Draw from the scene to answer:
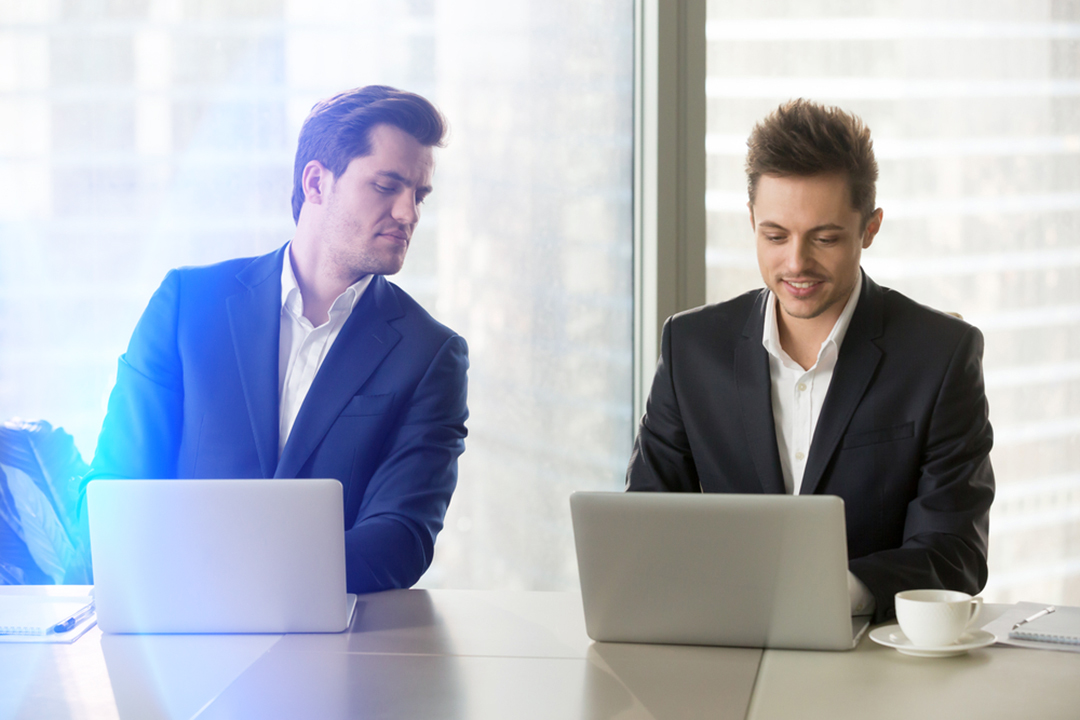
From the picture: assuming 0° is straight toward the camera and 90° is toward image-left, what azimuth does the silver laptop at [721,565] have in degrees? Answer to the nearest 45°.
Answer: approximately 180°

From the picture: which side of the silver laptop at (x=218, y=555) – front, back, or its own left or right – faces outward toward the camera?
back

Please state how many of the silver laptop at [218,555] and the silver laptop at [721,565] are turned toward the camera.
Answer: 0

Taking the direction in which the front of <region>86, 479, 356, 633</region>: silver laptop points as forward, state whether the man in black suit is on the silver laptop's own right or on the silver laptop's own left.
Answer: on the silver laptop's own right

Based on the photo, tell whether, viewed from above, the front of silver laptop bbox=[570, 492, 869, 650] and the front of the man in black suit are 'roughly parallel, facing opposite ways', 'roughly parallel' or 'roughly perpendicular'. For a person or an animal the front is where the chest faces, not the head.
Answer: roughly parallel, facing opposite ways

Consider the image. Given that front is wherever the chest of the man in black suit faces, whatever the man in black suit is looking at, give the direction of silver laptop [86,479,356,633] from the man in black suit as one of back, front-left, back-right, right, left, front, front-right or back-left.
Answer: front-right

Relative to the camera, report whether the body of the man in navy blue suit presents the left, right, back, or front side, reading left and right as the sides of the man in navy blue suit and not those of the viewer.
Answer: front

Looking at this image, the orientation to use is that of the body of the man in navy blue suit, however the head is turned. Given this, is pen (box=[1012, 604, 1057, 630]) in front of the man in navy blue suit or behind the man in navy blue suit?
in front

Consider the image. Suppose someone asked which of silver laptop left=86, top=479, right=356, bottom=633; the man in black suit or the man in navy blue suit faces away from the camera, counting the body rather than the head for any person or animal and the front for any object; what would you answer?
the silver laptop

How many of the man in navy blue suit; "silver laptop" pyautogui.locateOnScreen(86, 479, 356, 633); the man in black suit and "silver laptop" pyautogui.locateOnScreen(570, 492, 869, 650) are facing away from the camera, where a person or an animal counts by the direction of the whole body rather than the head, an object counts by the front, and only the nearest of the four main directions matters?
2

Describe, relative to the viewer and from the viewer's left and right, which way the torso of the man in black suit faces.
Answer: facing the viewer

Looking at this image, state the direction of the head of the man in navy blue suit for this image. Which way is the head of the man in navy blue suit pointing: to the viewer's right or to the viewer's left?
to the viewer's right

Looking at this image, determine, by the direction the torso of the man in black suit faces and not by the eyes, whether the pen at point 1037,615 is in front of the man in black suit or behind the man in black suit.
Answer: in front

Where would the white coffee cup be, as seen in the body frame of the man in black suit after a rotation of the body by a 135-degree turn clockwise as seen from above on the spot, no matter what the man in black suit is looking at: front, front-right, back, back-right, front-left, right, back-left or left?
back-left
